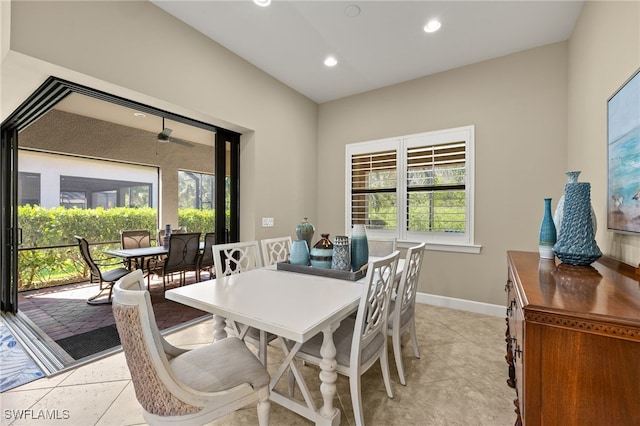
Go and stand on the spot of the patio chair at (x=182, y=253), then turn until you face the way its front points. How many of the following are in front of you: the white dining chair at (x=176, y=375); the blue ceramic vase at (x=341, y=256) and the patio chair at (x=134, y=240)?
1

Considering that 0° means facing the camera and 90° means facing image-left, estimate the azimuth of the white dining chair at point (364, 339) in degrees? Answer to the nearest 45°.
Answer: approximately 135°

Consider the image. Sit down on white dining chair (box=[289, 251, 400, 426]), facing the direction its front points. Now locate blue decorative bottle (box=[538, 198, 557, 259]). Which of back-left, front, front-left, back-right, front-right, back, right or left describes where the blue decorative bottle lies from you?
back-right

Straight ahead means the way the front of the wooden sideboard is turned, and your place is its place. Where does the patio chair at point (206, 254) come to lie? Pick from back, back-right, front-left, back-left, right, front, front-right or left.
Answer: front

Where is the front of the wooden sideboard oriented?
to the viewer's left

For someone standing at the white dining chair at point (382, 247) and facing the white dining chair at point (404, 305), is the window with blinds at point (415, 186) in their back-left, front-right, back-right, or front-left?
back-left

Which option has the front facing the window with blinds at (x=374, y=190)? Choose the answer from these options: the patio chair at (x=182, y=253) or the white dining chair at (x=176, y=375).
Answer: the white dining chair

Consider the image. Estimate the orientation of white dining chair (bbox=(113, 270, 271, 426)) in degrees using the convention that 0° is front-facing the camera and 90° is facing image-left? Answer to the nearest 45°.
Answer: approximately 225°

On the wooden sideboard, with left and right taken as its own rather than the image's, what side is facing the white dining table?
front

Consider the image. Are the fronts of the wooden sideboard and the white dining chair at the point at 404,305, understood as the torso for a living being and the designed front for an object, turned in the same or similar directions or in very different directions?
same or similar directions

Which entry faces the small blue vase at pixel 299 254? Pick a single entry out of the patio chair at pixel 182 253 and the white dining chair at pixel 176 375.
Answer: the white dining chair

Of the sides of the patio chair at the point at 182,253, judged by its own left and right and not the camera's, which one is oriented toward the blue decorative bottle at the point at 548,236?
back

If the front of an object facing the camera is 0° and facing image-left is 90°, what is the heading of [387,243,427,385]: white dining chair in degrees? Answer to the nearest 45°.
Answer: approximately 135°

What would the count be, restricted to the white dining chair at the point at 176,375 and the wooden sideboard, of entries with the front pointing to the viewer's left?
1

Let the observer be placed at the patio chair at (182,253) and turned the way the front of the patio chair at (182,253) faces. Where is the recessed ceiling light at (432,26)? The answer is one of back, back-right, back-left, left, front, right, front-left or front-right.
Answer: back

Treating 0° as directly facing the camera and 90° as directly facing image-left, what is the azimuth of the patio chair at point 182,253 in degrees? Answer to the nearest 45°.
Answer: approximately 135°
